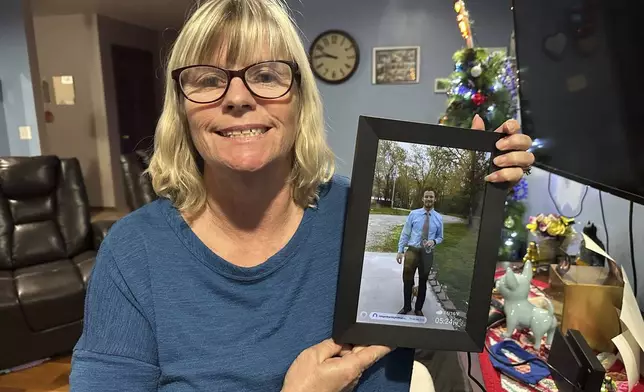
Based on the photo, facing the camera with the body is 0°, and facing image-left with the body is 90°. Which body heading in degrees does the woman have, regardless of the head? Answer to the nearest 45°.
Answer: approximately 0°

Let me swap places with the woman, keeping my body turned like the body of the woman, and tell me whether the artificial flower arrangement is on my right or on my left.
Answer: on my left

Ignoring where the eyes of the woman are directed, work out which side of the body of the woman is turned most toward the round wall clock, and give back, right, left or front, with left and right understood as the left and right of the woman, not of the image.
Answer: back

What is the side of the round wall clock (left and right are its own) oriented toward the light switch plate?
right

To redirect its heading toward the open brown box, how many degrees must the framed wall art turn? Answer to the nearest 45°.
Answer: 0° — it already faces it

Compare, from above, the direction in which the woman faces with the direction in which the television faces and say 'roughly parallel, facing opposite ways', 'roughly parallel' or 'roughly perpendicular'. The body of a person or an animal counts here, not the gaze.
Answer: roughly perpendicular

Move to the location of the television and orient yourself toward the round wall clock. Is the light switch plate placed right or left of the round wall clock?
left

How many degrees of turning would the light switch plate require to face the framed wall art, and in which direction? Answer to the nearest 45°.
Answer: approximately 45° to its left

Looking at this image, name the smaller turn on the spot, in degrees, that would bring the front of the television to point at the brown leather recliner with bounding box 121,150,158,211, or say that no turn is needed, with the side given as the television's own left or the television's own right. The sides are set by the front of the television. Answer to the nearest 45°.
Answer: approximately 45° to the television's own right

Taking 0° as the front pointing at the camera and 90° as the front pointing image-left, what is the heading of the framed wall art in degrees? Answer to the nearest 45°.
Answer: approximately 0°
